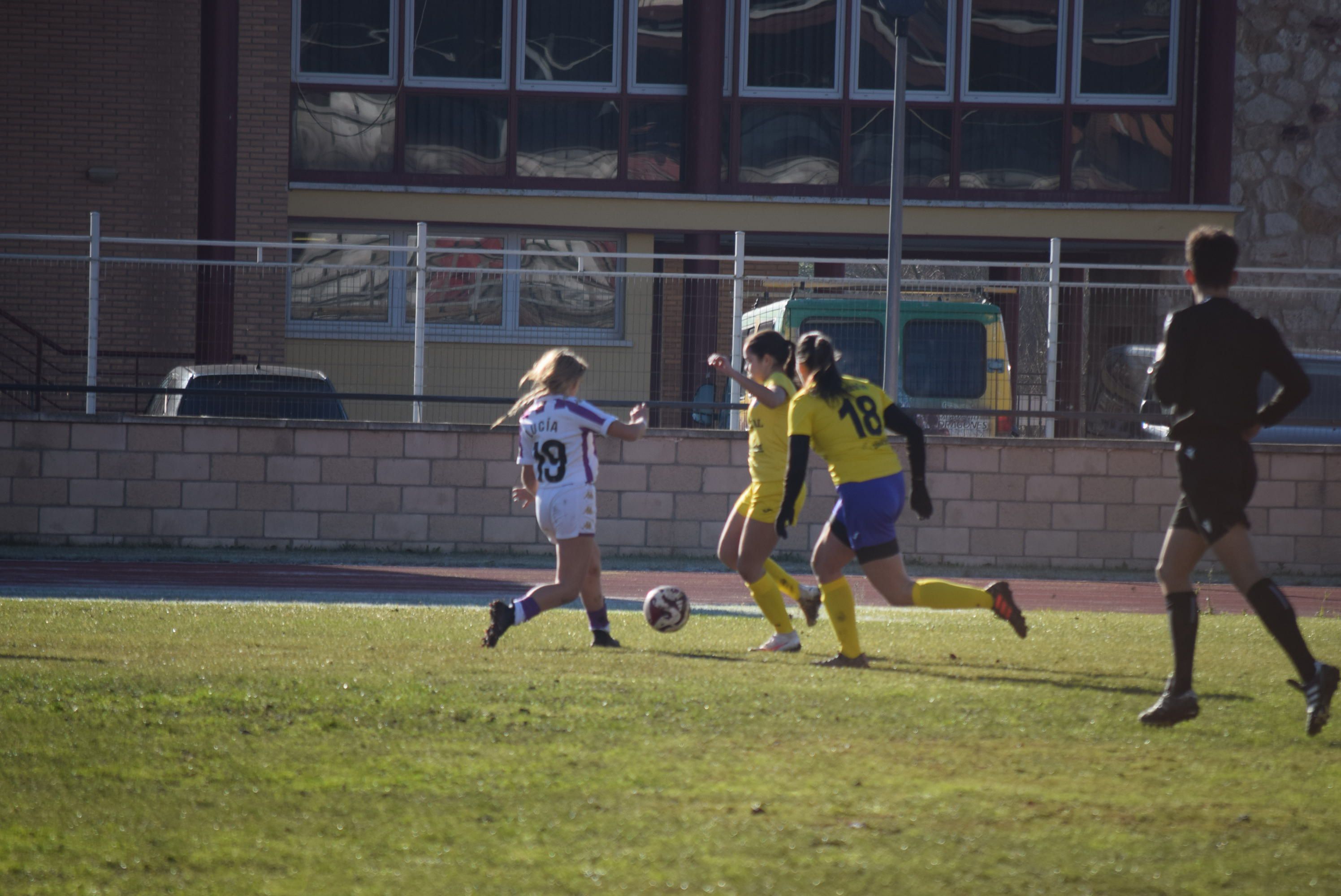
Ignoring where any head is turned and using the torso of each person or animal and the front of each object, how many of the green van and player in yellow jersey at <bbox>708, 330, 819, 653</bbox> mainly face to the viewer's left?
1

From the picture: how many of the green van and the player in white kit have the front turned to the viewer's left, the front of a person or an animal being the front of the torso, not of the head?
0

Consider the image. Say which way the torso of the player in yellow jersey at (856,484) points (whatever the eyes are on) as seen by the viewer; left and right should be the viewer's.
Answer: facing away from the viewer and to the left of the viewer

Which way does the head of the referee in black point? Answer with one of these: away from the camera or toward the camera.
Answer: away from the camera

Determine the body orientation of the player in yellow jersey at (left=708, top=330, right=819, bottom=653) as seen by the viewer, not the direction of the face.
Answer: to the viewer's left

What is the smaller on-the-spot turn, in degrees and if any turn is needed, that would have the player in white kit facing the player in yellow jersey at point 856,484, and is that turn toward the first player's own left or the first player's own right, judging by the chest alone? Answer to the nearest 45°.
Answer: approximately 90° to the first player's own right

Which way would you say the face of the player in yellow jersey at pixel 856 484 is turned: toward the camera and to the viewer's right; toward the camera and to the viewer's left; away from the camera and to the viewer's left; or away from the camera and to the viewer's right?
away from the camera and to the viewer's left

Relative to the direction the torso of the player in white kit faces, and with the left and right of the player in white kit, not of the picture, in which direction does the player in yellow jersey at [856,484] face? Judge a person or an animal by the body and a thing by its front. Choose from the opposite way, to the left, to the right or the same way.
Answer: to the left

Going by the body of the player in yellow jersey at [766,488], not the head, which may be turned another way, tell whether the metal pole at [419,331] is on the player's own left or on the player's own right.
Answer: on the player's own right

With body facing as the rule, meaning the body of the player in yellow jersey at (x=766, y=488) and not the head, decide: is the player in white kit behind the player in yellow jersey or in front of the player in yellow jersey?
in front

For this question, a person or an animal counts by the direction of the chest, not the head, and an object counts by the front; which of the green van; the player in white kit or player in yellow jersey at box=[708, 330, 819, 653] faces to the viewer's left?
the player in yellow jersey

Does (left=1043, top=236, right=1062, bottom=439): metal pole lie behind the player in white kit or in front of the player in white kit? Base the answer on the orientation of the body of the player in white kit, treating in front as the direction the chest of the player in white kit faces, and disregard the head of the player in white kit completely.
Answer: in front

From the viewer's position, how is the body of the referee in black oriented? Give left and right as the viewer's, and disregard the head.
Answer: facing away from the viewer and to the left of the viewer
